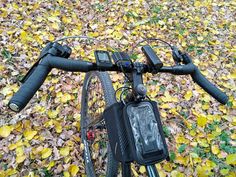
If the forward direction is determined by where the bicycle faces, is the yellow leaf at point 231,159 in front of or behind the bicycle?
in front

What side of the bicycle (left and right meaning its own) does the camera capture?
back

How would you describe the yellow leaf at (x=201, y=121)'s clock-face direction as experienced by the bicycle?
The yellow leaf is roughly at 1 o'clock from the bicycle.

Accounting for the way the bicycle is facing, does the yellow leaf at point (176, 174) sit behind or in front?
in front

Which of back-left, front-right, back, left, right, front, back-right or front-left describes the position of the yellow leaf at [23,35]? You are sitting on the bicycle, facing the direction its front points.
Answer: front-left

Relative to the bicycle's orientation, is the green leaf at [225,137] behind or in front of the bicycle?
in front

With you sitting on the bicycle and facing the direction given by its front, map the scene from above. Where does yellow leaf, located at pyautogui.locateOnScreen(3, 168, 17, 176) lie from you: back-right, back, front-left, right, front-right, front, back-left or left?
front-left

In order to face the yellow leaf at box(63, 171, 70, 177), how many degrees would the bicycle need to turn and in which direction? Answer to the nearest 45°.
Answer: approximately 45° to its left

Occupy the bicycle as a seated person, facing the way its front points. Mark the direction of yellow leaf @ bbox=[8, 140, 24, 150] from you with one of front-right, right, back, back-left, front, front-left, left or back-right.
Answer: front-left

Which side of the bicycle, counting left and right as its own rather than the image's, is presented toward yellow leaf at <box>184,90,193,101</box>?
front

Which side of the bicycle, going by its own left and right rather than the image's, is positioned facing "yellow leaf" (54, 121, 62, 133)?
left

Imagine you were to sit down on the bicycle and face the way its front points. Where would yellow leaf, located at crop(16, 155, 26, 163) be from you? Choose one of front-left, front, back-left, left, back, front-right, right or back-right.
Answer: front-left
